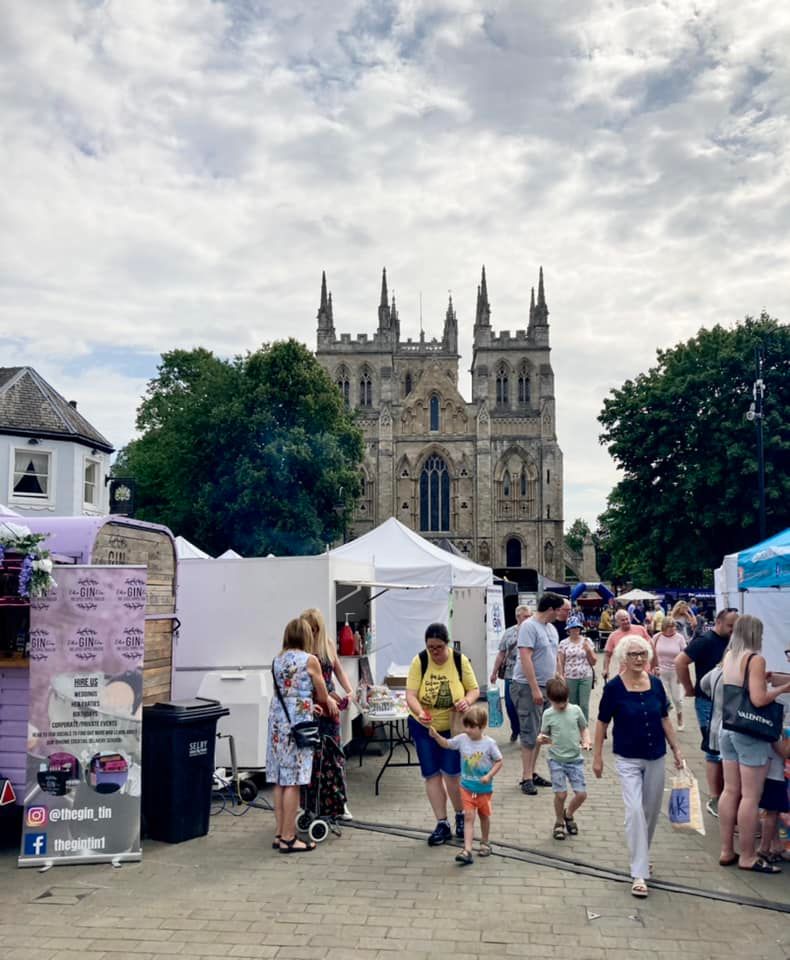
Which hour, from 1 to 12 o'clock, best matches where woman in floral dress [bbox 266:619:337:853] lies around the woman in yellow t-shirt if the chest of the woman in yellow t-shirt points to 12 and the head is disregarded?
The woman in floral dress is roughly at 3 o'clock from the woman in yellow t-shirt.

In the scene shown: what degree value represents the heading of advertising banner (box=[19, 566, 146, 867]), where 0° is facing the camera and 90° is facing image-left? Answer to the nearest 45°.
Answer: approximately 0°

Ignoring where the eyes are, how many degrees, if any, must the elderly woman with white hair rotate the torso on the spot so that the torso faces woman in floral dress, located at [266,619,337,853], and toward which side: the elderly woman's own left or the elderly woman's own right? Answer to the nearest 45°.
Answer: approximately 90° to the elderly woman's own right

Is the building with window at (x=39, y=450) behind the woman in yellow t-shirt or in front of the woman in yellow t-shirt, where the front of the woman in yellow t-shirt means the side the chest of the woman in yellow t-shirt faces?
behind

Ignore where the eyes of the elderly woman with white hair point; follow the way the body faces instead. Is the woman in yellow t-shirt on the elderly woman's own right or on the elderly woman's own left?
on the elderly woman's own right

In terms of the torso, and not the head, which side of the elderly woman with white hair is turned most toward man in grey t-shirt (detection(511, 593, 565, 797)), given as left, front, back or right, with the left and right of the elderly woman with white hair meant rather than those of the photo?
back

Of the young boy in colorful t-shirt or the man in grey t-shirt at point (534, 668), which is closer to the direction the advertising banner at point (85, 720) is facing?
the young boy in colorful t-shirt

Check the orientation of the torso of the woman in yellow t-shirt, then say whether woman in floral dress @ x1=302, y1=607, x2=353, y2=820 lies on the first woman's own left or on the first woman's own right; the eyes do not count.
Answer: on the first woman's own right

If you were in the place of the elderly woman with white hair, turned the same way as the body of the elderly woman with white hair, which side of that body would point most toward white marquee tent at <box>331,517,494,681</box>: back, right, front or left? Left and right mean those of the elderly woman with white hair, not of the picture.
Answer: back
